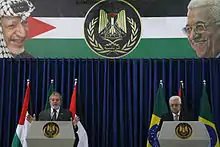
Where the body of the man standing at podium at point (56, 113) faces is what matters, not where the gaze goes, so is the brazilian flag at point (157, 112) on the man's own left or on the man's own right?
on the man's own left

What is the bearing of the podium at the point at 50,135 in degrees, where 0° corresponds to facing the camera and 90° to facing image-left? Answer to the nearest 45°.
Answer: approximately 0°

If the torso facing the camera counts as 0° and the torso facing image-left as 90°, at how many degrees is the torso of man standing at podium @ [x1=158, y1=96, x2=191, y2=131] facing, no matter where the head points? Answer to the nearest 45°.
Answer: approximately 0°

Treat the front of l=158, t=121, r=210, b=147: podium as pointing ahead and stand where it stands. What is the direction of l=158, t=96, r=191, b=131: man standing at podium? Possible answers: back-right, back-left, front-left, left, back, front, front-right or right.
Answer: back

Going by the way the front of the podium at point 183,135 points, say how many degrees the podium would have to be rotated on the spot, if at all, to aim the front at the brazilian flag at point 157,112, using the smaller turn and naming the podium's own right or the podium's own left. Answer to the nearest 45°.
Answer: approximately 180°

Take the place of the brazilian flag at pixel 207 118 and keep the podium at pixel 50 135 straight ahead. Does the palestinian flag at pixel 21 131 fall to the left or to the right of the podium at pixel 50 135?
right

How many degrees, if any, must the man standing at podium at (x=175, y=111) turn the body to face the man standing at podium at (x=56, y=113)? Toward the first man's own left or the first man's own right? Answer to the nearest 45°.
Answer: approximately 90° to the first man's own right

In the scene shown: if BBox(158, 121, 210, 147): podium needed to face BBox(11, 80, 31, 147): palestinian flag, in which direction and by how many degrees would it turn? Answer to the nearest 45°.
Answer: approximately 135° to its right
